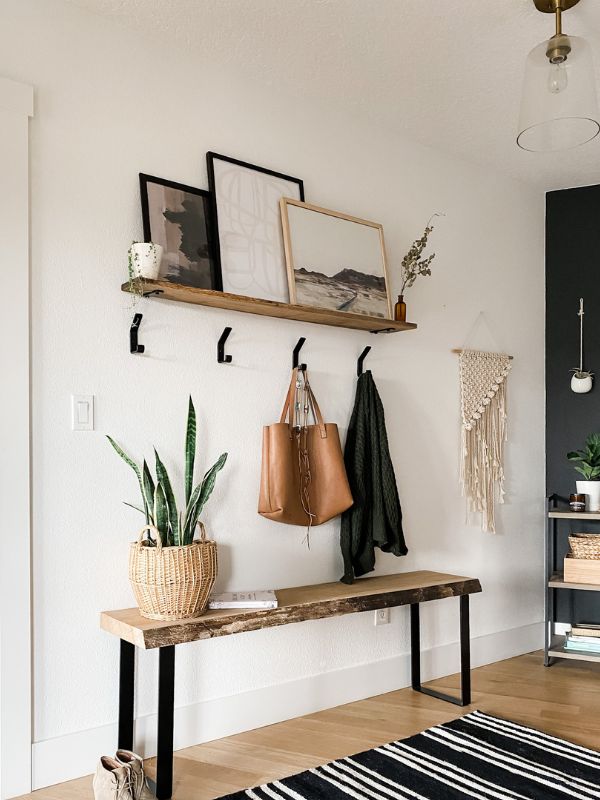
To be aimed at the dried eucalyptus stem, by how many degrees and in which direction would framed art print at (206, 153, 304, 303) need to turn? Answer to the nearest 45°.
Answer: approximately 90° to its left

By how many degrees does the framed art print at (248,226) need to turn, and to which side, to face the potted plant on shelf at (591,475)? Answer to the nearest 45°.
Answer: approximately 90° to its left

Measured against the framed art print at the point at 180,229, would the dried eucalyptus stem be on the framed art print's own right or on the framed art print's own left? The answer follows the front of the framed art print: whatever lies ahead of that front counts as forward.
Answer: on the framed art print's own left

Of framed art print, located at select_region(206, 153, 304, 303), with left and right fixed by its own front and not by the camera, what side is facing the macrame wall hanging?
left

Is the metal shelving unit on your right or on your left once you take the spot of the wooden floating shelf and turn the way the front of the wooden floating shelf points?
on your left

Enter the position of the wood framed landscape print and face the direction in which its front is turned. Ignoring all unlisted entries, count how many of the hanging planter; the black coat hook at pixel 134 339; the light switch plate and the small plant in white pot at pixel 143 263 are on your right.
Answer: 3

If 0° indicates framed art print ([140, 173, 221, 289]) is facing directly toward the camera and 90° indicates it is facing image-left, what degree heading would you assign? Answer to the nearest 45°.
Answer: approximately 315°

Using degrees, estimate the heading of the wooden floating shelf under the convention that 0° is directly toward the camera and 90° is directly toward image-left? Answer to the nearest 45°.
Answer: approximately 315°

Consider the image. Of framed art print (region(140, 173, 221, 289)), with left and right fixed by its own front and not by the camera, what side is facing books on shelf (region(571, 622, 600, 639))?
left

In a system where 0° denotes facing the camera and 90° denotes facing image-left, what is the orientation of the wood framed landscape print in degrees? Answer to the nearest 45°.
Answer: approximately 315°
